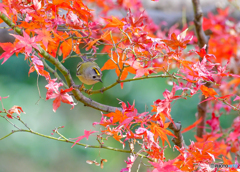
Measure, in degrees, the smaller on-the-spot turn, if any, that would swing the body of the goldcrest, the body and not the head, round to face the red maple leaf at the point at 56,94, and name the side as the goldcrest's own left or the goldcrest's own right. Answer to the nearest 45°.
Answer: approximately 45° to the goldcrest's own right

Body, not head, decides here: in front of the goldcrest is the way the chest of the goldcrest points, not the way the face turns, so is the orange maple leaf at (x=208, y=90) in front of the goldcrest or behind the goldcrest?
in front
